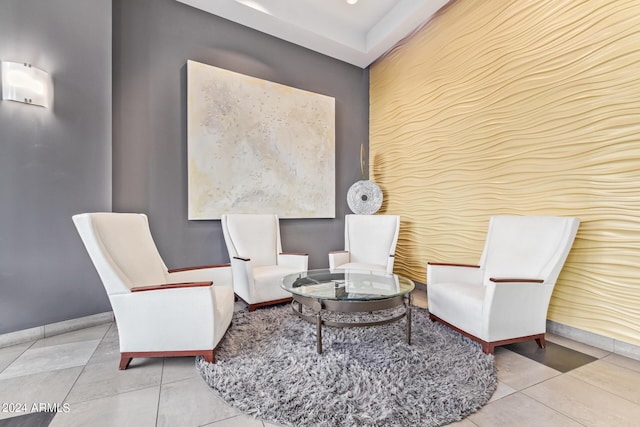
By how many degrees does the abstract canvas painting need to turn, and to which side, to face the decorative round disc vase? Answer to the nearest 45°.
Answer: approximately 45° to its left

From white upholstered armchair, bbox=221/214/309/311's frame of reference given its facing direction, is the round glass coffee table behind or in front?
in front

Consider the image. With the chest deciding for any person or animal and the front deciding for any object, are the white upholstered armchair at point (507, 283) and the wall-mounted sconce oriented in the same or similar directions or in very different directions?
very different directions

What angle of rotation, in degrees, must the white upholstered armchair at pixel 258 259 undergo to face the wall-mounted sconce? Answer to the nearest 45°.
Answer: approximately 135° to its right

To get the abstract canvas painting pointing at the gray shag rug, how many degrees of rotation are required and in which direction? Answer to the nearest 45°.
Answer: approximately 45° to its right

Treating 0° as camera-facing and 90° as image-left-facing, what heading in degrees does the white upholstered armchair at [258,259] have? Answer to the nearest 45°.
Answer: approximately 315°

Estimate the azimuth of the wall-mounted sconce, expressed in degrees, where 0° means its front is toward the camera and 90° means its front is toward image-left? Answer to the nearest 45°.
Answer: approximately 315°

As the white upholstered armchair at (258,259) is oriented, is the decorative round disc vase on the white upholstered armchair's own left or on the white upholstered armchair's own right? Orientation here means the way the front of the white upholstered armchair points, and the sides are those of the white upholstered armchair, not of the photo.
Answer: on the white upholstered armchair's own left

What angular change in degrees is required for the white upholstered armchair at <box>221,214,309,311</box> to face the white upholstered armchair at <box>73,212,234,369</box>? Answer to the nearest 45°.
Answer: approximately 90° to its right

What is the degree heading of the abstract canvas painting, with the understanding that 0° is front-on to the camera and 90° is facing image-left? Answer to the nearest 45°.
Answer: approximately 315°
